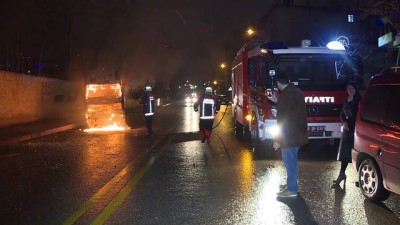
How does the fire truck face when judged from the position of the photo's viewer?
facing the viewer and to the right of the viewer

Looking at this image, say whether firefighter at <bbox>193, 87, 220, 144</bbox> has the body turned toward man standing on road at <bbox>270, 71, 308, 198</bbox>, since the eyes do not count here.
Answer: no

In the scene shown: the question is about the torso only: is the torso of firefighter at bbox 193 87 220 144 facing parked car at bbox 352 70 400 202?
no

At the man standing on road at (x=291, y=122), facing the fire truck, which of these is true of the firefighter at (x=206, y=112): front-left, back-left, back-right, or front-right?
front-left

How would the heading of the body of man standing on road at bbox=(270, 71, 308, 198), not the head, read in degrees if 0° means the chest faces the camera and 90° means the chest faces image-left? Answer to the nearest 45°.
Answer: approximately 135°

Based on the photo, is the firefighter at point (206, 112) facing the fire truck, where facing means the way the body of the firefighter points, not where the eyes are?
no
